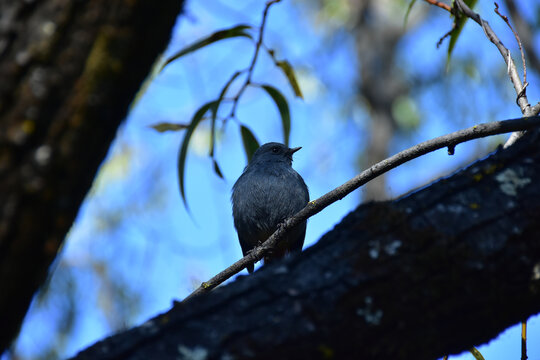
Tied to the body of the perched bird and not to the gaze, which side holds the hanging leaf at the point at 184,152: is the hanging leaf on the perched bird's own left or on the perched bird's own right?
on the perched bird's own right

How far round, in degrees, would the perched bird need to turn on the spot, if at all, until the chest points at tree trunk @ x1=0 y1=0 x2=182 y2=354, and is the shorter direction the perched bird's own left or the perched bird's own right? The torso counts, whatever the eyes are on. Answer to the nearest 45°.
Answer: approximately 45° to the perched bird's own right

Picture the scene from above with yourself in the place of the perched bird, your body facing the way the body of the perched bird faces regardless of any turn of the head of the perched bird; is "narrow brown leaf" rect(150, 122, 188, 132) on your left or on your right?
on your right

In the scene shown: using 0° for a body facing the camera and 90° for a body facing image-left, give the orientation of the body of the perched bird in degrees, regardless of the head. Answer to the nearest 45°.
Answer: approximately 315°
